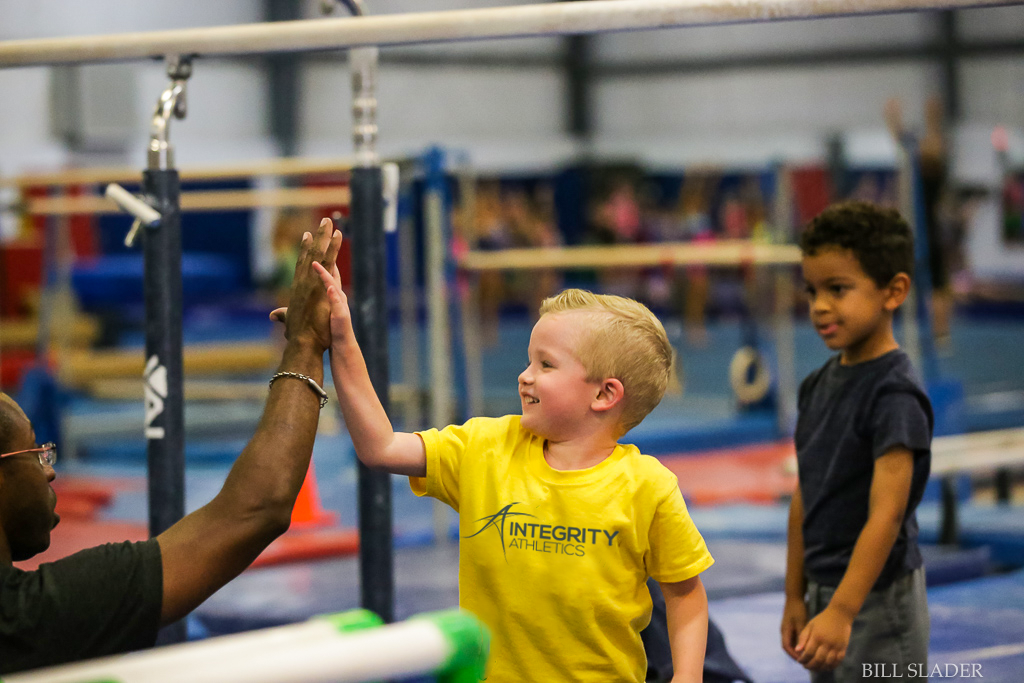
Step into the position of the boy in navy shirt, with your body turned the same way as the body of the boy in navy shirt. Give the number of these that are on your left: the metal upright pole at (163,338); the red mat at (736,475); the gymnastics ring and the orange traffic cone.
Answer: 0

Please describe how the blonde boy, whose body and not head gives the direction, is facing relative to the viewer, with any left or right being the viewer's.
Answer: facing the viewer and to the left of the viewer

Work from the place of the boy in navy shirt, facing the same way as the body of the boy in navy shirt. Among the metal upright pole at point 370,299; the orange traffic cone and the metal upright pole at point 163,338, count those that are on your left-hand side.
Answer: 0

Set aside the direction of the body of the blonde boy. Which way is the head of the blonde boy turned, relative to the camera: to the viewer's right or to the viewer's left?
to the viewer's left

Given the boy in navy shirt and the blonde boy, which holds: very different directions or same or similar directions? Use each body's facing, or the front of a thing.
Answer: same or similar directions

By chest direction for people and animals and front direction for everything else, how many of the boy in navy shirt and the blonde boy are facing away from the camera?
0

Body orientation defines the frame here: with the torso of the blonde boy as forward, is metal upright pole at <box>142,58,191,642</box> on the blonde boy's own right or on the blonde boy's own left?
on the blonde boy's own right

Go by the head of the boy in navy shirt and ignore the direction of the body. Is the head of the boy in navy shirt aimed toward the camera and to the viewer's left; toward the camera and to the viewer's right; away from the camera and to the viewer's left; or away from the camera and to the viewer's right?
toward the camera and to the viewer's left

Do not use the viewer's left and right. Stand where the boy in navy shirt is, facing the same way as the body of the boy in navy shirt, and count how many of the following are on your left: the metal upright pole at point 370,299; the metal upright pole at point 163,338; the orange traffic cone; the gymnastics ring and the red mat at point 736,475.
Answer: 0

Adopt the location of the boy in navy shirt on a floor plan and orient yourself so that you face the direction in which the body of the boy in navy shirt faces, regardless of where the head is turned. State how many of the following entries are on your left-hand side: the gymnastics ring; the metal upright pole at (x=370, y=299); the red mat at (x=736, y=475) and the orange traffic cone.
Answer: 0

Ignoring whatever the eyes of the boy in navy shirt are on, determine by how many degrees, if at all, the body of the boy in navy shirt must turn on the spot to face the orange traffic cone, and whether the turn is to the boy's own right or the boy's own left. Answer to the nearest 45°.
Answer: approximately 90° to the boy's own right

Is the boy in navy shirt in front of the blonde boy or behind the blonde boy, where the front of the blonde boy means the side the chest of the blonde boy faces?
behind
